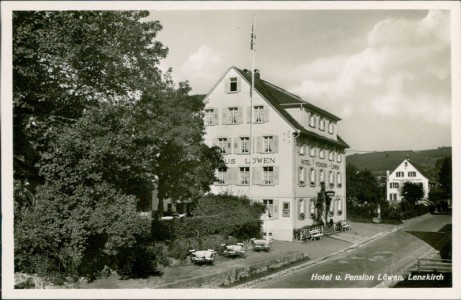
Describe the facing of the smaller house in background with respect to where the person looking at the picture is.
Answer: facing the viewer
